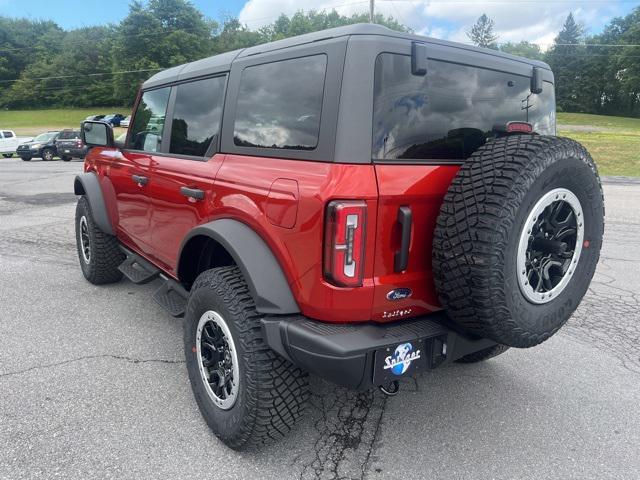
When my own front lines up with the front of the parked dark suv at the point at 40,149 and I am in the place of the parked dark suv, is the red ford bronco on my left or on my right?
on my left

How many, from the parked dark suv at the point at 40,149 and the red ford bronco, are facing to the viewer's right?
0

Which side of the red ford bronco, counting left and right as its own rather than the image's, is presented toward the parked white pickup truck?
front

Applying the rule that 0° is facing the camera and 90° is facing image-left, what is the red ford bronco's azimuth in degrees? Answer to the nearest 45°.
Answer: approximately 135°

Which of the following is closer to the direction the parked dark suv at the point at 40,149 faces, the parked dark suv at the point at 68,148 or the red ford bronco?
the red ford bronco

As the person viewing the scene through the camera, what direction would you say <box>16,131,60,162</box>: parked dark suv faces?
facing the viewer and to the left of the viewer

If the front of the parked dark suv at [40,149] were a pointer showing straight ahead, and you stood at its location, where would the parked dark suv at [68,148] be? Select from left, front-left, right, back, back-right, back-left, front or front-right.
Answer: left
